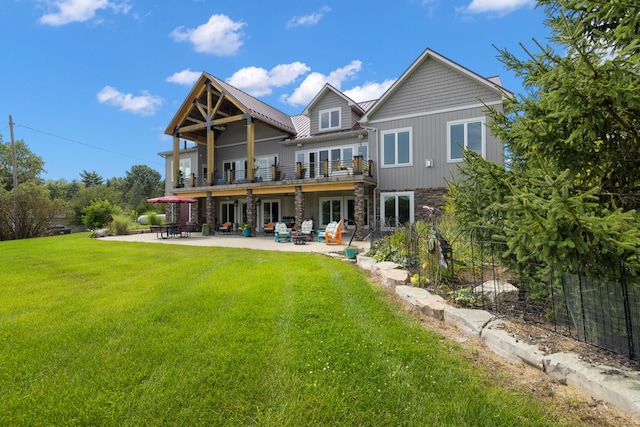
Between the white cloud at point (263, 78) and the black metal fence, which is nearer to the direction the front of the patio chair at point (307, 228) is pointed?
the black metal fence

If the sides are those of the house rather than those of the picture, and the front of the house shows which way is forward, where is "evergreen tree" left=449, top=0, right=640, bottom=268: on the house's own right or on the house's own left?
on the house's own left

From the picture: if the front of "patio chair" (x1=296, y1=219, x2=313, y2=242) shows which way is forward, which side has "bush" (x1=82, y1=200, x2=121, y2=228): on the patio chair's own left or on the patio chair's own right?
on the patio chair's own right

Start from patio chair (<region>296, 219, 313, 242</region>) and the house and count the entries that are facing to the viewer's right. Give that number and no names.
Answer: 0

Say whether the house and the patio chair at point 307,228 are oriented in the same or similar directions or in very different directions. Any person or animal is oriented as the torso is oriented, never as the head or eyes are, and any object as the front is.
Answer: same or similar directions

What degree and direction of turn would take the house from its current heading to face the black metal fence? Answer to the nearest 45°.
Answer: approximately 45° to its left

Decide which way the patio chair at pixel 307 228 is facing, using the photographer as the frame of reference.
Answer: facing the viewer and to the left of the viewer

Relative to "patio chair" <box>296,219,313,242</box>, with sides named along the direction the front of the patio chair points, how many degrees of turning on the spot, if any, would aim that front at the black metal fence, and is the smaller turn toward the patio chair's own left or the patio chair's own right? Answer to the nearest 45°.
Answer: approximately 45° to the patio chair's own left
